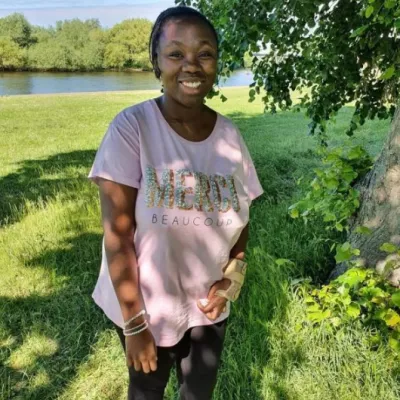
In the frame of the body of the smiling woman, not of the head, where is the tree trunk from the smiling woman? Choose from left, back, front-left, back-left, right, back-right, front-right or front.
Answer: left

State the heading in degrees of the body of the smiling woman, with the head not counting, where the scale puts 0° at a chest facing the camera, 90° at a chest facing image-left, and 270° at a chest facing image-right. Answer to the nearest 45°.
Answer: approximately 315°
